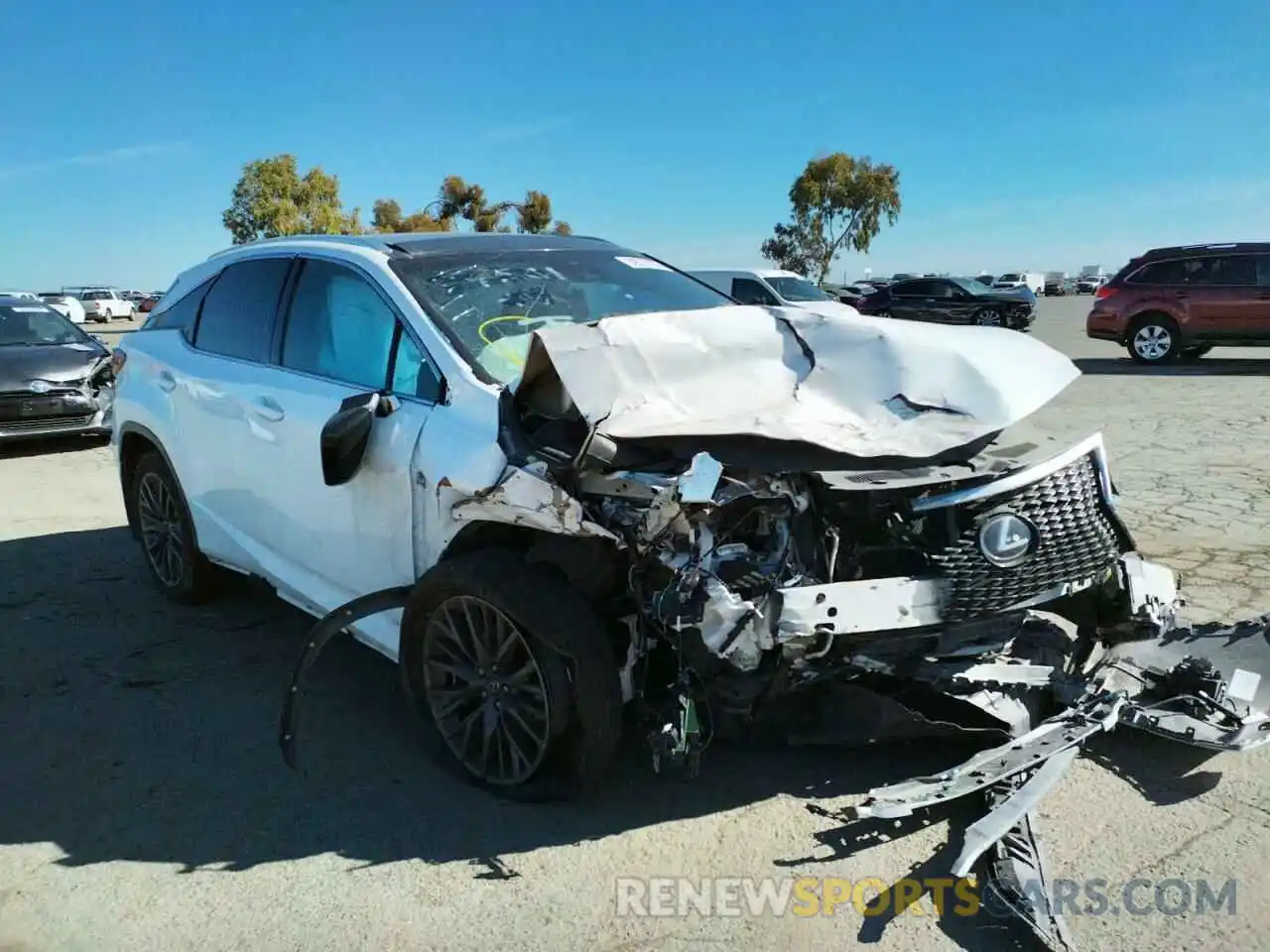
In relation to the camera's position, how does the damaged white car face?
facing the viewer and to the right of the viewer

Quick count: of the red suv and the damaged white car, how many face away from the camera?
0

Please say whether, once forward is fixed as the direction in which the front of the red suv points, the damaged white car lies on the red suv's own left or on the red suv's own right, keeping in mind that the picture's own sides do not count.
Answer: on the red suv's own right

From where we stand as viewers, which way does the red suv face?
facing to the right of the viewer

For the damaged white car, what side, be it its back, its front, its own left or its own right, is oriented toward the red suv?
left
